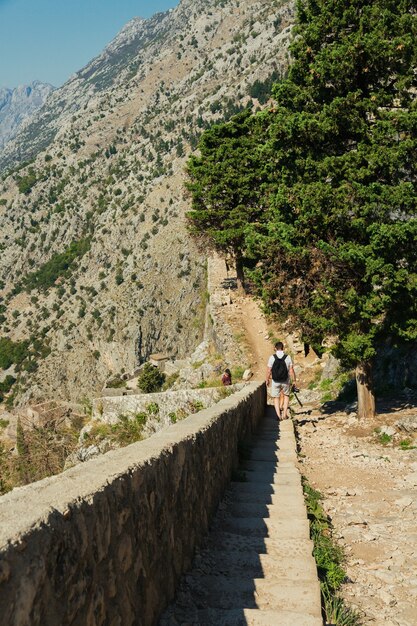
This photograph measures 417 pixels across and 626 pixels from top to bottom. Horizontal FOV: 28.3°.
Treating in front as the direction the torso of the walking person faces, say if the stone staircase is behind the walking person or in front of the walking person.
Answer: behind

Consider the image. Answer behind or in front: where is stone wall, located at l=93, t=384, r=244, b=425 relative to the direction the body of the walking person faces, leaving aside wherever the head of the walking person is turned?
in front

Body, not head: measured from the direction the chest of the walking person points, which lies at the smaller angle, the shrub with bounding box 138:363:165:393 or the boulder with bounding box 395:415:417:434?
the shrub

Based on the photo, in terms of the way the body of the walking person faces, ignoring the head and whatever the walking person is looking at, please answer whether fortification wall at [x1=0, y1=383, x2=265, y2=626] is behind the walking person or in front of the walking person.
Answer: behind

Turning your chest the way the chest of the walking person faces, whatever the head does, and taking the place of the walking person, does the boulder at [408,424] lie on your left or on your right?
on your right

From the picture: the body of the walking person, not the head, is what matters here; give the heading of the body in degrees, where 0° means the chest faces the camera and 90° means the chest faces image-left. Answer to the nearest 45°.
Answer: approximately 180°

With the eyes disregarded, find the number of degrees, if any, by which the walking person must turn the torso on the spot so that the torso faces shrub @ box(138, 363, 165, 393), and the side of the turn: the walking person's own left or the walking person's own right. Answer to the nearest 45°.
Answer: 0° — they already face it

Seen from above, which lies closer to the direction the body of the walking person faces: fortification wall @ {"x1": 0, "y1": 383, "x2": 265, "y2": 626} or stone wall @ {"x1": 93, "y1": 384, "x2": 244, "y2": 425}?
the stone wall
